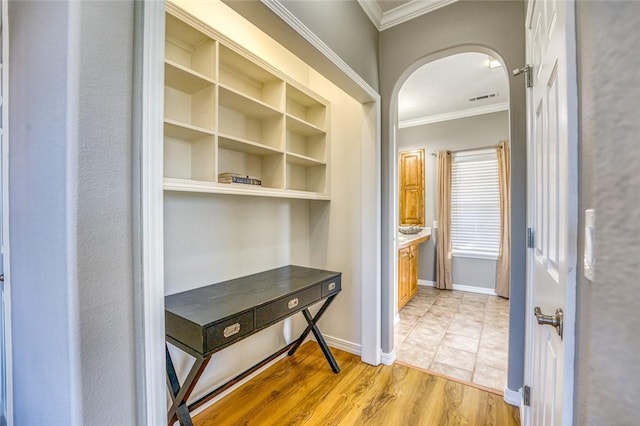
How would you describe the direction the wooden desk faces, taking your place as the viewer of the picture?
facing the viewer and to the right of the viewer

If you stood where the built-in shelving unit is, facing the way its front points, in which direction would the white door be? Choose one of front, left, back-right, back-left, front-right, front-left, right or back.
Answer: front

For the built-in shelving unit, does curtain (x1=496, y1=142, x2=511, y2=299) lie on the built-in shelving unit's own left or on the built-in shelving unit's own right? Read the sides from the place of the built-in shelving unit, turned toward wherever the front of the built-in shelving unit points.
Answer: on the built-in shelving unit's own left

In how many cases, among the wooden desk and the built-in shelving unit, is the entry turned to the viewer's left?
0

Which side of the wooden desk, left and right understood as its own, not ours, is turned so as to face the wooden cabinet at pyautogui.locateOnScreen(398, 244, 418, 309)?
left

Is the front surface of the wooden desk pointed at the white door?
yes

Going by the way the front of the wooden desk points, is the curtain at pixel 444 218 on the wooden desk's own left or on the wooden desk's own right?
on the wooden desk's own left

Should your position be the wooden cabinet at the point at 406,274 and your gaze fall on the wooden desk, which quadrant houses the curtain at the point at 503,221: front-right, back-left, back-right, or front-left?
back-left

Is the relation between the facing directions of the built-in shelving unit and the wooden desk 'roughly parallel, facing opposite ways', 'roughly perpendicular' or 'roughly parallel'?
roughly parallel

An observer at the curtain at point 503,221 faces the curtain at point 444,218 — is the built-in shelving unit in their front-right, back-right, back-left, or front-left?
front-left

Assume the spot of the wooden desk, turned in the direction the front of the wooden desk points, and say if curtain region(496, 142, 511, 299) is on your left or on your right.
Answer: on your left
